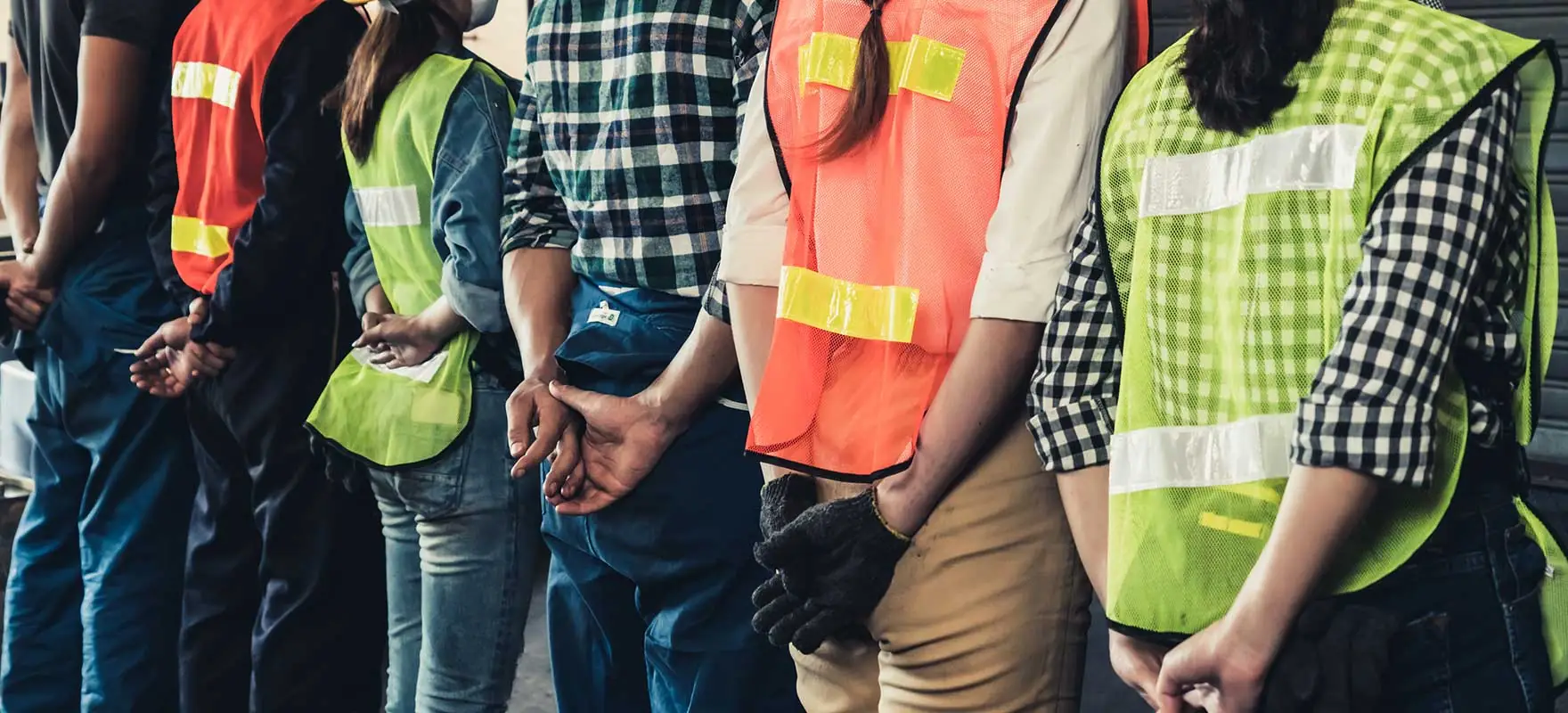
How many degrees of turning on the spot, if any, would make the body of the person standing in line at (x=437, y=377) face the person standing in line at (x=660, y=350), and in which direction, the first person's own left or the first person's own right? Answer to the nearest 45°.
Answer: approximately 90° to the first person's own right

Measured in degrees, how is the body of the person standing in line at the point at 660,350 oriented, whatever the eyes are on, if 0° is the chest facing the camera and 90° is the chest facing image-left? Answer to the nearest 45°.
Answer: approximately 225°

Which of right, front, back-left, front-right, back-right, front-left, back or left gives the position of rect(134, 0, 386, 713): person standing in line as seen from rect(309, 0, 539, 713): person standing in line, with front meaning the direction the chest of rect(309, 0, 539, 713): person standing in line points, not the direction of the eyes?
left

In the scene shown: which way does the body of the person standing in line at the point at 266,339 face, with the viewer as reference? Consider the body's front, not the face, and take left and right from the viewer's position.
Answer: facing away from the viewer and to the right of the viewer

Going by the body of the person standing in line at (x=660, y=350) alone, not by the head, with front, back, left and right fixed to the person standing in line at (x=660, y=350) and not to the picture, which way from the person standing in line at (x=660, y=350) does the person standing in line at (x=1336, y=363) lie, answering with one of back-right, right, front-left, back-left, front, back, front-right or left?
right

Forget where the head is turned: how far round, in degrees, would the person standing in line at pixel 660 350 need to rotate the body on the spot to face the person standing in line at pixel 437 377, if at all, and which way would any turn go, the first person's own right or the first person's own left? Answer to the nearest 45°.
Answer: approximately 90° to the first person's own left

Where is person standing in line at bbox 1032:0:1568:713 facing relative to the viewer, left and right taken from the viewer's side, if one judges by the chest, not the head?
facing away from the viewer and to the right of the viewer

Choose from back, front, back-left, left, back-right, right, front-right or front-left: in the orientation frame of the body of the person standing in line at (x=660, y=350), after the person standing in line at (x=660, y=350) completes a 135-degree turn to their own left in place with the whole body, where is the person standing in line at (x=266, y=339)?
front-right

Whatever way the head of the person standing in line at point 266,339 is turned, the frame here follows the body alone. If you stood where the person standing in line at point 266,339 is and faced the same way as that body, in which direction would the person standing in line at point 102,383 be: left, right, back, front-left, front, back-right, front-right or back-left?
left

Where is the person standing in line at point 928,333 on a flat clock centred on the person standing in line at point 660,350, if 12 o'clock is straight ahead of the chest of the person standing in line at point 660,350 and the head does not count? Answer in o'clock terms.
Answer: the person standing in line at point 928,333 is roughly at 3 o'clock from the person standing in line at point 660,350.
